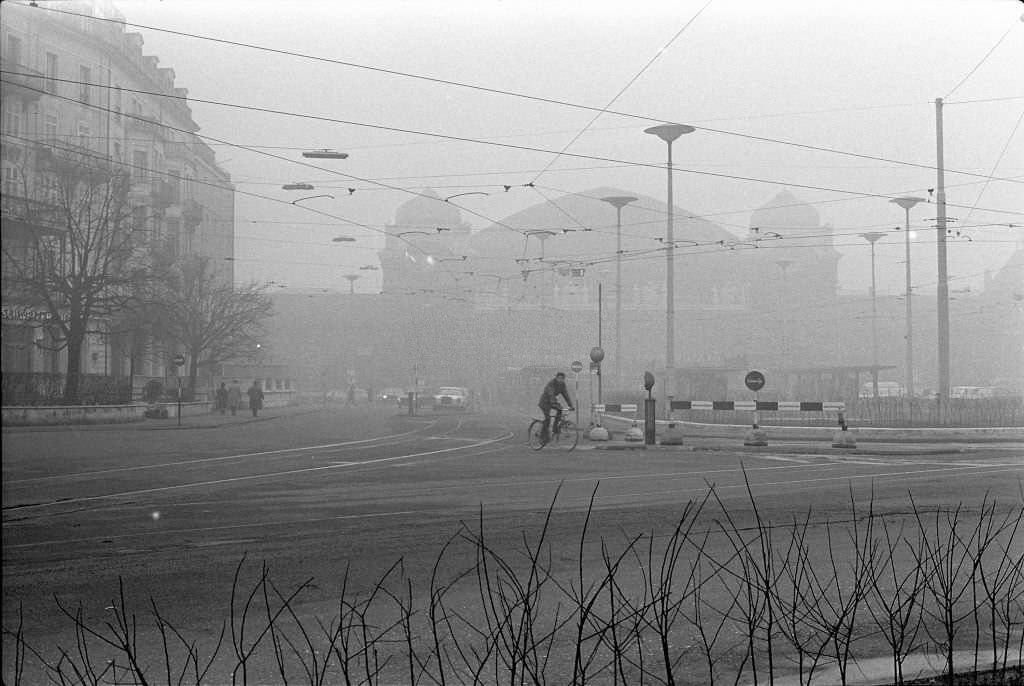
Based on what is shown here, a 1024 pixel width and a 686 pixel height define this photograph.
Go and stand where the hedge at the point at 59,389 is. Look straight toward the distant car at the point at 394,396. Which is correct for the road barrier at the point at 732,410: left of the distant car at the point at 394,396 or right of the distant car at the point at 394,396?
right

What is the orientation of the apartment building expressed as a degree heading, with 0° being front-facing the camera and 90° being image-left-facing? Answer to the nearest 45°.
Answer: approximately 315°

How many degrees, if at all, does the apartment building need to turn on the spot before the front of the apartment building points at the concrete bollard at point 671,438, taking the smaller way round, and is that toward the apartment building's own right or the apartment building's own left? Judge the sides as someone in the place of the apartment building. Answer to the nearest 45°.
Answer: approximately 45° to the apartment building's own left
